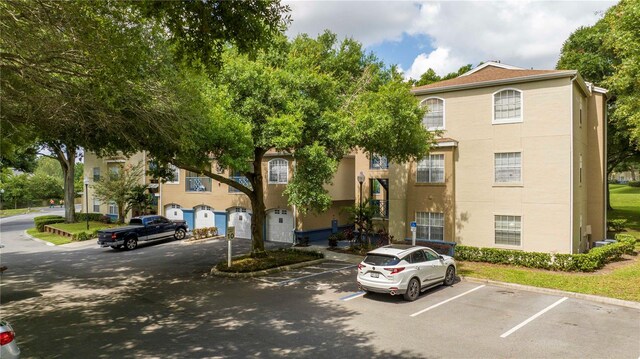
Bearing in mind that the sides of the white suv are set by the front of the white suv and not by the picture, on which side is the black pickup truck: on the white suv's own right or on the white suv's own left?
on the white suv's own left

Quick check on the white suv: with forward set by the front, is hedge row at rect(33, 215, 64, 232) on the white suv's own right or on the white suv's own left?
on the white suv's own left

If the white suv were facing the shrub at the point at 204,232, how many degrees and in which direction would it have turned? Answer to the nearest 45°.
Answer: approximately 90° to its left

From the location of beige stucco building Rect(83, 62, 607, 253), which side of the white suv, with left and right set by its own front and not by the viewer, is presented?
left

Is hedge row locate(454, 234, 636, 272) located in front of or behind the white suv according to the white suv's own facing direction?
in front

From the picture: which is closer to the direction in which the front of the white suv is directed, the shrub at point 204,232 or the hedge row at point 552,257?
the hedge row

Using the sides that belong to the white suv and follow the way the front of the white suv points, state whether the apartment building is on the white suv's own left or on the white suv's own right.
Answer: on the white suv's own left

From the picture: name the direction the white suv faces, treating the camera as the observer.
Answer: facing away from the viewer and to the right of the viewer
